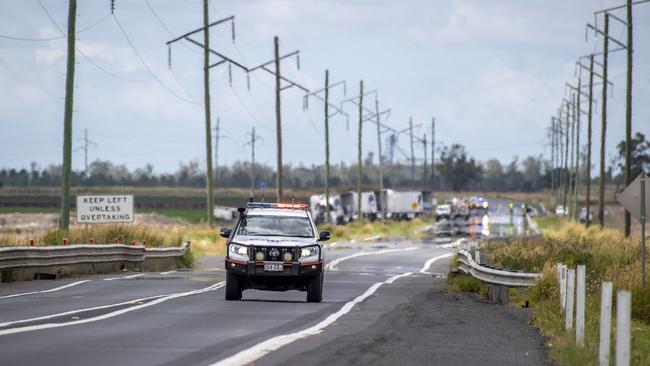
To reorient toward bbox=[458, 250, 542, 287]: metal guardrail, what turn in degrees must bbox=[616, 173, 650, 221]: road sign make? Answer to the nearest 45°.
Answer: approximately 90° to its left

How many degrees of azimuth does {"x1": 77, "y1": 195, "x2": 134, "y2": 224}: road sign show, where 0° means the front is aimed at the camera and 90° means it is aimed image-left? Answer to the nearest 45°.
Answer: approximately 0°

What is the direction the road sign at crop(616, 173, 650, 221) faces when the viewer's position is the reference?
facing away from the viewer

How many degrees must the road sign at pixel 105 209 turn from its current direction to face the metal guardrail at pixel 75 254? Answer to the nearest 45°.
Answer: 0° — it already faces it

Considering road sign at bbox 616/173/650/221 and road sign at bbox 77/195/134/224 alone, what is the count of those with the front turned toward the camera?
1

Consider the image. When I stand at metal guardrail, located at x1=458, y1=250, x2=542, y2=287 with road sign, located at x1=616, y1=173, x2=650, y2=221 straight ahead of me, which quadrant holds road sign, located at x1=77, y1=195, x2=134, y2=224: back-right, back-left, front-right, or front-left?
back-left

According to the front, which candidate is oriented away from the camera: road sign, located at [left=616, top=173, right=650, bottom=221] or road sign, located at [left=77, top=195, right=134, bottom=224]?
road sign, located at [left=616, top=173, right=650, bottom=221]

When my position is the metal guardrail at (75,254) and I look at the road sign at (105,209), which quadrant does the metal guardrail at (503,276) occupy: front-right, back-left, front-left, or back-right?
back-right

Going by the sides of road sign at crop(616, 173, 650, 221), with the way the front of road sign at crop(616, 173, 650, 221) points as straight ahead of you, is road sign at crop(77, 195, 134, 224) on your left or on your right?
on your left
